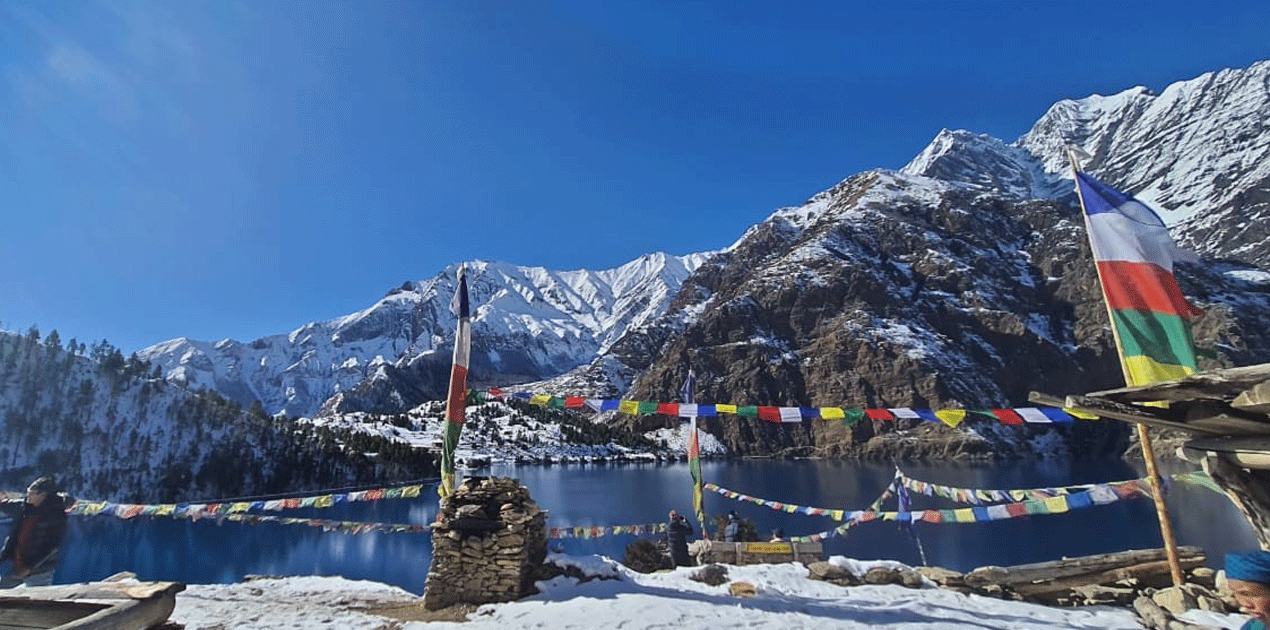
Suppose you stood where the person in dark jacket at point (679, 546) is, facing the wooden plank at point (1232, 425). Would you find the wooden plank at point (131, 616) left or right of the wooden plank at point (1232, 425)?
right

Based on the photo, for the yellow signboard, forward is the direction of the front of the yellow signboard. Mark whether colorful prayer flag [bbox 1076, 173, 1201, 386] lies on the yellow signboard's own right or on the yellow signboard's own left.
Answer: on the yellow signboard's own left

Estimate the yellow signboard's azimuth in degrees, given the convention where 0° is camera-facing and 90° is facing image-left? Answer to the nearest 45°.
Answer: approximately 0°

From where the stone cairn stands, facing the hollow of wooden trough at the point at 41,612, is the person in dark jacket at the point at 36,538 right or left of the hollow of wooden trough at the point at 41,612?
right

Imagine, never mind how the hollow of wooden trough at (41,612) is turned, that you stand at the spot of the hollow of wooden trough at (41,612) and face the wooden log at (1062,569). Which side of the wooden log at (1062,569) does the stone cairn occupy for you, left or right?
left

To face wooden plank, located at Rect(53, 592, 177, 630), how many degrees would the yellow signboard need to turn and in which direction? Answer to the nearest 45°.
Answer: approximately 45° to its right

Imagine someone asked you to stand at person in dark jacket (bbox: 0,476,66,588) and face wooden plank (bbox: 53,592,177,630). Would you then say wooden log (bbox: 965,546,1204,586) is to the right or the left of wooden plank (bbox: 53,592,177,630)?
left

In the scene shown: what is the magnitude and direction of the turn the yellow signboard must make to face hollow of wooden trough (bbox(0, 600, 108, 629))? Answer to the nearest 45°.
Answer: approximately 45° to its right

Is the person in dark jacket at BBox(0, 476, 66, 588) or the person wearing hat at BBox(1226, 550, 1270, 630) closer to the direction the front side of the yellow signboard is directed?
the person wearing hat

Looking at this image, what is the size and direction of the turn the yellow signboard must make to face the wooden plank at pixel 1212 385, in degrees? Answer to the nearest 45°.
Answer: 0° — it already faces it
